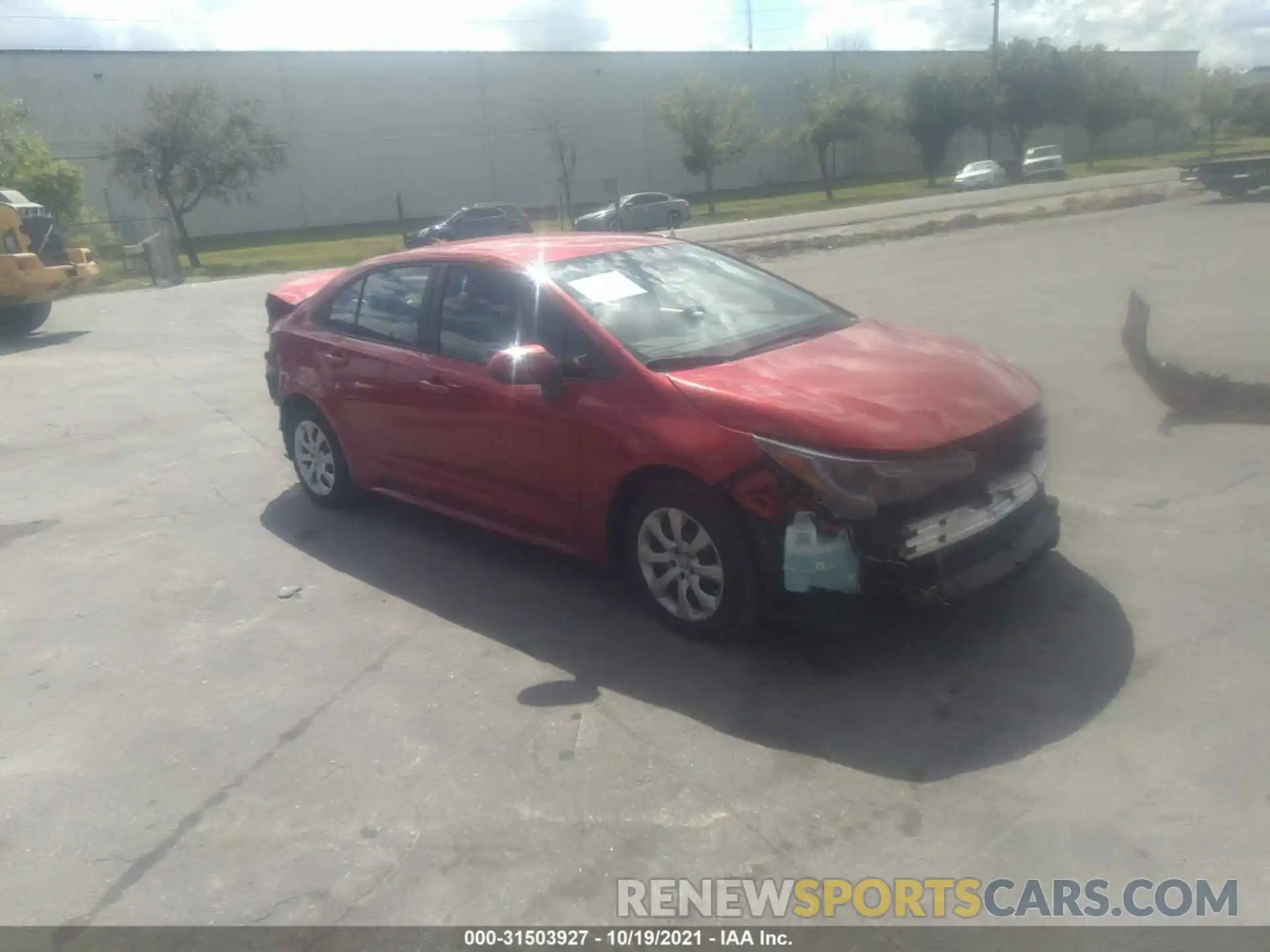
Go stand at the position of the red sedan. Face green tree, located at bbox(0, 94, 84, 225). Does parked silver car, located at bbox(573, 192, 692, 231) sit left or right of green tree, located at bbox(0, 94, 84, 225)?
right

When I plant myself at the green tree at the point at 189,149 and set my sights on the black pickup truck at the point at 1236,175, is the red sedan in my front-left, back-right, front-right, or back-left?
front-right

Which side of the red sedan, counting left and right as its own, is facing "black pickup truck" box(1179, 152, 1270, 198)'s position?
left

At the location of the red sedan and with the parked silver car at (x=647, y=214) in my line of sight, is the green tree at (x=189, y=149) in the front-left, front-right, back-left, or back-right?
front-left

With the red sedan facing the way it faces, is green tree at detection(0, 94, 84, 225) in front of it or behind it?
behind

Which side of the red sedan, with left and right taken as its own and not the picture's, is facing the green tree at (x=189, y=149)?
back

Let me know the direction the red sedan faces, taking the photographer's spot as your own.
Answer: facing the viewer and to the right of the viewer
